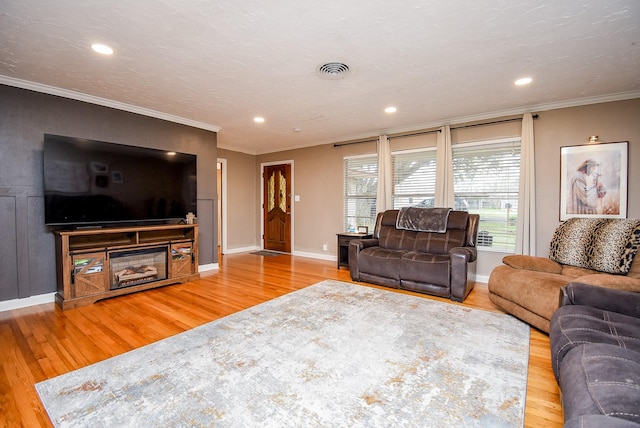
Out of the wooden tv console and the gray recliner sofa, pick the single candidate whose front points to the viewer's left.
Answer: the gray recliner sofa

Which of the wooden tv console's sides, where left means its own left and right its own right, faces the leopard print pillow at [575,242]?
front

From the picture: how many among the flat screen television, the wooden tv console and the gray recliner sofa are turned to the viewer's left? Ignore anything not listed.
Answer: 1

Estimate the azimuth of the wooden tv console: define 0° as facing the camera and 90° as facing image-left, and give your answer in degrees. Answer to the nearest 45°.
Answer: approximately 315°

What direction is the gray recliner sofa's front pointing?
to the viewer's left

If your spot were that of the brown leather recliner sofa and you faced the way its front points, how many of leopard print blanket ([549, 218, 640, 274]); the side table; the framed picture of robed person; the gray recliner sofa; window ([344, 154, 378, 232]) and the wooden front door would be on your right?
3

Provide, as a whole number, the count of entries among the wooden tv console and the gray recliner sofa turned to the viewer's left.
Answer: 1

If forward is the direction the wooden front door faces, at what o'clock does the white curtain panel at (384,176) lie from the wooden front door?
The white curtain panel is roughly at 9 o'clock from the wooden front door.

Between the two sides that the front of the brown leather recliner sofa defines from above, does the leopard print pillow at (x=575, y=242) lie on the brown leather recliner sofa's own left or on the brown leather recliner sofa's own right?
on the brown leather recliner sofa's own left

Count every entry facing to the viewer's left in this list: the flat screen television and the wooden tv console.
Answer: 0

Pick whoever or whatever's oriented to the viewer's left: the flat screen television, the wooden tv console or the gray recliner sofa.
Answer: the gray recliner sofa

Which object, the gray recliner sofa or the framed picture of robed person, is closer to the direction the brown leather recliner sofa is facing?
the gray recliner sofa

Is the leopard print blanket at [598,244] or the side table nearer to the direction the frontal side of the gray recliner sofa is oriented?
the side table

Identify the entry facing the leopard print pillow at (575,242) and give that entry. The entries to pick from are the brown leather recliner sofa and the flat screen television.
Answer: the flat screen television

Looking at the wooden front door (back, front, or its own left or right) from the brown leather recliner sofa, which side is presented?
left

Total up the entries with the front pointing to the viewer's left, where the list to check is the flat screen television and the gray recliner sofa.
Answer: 1
